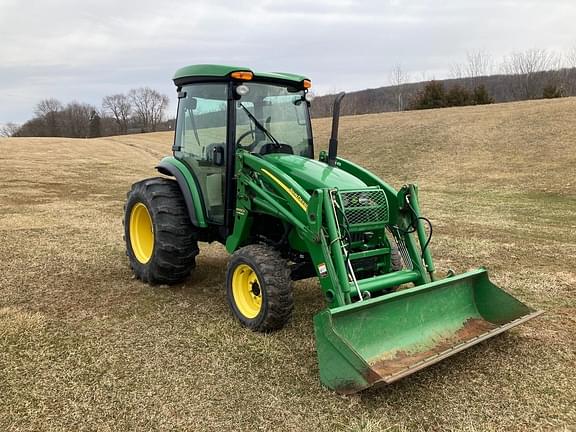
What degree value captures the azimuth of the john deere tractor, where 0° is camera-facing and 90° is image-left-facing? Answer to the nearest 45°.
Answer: approximately 315°
